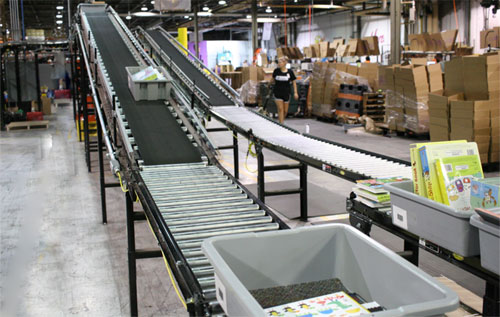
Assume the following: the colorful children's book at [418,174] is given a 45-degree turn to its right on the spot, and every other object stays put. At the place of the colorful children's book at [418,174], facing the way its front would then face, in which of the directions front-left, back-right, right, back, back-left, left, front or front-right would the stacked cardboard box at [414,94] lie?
back

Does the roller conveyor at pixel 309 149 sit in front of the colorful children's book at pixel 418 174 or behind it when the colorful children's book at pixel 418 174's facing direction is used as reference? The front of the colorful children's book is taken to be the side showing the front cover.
behind

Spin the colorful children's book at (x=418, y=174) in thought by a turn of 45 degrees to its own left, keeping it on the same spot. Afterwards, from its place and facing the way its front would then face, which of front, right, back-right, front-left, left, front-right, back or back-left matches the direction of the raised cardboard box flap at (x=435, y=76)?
left

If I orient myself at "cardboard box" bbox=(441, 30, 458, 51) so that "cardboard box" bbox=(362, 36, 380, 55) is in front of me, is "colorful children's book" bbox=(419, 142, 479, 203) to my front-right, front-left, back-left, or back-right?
back-left

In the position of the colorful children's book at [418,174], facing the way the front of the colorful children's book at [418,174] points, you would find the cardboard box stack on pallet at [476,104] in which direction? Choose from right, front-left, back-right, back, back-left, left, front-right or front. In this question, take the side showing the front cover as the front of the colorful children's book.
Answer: back-left

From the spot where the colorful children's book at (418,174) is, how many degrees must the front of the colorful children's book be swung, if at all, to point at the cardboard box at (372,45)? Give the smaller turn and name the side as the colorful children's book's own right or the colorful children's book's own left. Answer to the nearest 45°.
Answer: approximately 135° to the colorful children's book's own left
